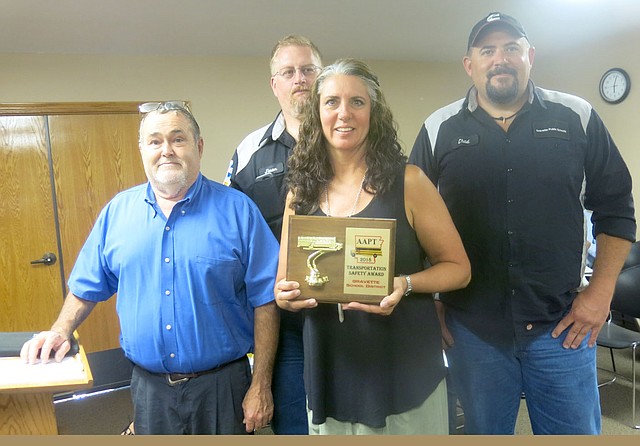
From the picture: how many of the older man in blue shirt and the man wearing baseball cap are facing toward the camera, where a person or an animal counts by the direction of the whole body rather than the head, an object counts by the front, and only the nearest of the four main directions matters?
2

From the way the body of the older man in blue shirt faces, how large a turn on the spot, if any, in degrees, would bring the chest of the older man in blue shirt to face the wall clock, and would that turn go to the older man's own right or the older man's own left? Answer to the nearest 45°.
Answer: approximately 90° to the older man's own left

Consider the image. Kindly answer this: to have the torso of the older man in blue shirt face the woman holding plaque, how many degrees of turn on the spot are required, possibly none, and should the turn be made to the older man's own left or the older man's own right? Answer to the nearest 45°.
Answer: approximately 45° to the older man's own left

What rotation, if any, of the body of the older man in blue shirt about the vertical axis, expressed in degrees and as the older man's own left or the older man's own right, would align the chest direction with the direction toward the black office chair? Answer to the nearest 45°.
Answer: approximately 90° to the older man's own left

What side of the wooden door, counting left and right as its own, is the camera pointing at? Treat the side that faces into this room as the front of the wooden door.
front

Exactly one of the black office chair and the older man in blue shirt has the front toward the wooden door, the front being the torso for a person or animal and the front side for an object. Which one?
the black office chair

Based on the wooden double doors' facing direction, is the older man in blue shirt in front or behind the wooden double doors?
in front

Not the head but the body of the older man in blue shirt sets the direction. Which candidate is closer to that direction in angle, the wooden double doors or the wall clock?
the wall clock

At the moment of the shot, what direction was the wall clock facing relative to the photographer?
facing the viewer and to the left of the viewer

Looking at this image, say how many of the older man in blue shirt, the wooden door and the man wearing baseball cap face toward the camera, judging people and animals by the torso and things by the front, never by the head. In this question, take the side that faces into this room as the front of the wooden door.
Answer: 3
